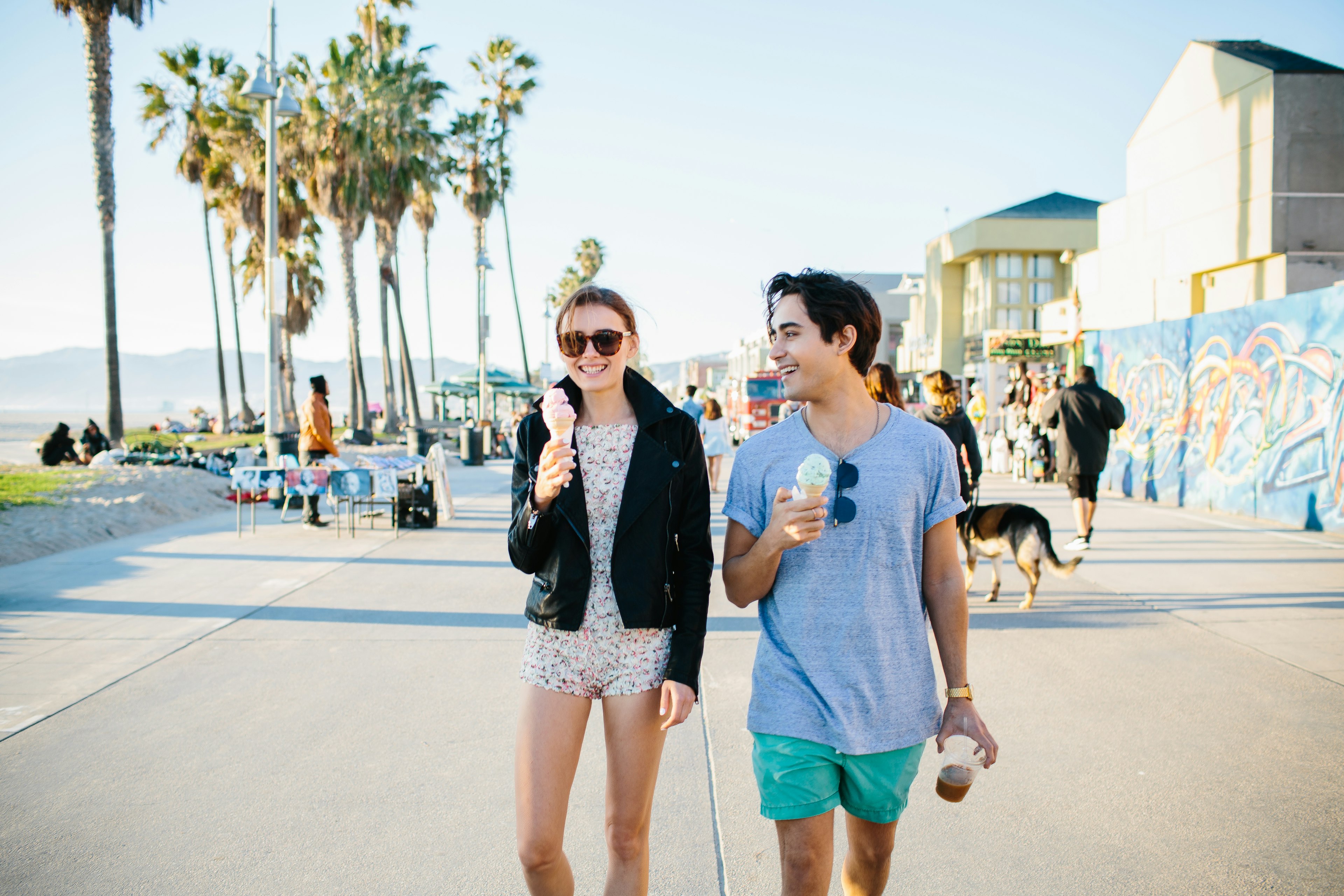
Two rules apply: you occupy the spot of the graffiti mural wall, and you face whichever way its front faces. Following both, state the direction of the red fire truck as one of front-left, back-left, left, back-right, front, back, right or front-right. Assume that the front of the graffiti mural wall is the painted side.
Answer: right

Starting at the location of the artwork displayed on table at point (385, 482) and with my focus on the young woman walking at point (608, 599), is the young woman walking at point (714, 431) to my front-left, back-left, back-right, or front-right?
back-left

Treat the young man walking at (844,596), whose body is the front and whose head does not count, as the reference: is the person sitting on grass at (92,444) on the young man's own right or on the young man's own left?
on the young man's own right

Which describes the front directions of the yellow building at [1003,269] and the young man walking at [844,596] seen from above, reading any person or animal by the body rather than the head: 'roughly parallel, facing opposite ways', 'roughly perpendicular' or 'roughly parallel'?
roughly perpendicular

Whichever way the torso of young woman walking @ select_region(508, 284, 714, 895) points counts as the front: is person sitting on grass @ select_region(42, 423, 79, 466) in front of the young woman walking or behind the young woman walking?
behind

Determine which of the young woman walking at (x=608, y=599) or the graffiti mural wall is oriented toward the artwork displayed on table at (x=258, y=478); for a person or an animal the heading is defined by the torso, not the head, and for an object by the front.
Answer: the graffiti mural wall

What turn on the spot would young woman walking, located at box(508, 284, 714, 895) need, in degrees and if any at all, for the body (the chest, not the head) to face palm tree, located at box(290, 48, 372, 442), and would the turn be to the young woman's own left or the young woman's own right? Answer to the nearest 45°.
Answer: approximately 180°

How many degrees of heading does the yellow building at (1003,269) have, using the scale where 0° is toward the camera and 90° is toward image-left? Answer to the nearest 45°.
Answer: approximately 90°

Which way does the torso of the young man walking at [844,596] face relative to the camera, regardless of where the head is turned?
toward the camera

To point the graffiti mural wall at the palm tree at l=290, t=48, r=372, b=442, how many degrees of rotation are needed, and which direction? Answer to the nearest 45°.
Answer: approximately 45° to its right

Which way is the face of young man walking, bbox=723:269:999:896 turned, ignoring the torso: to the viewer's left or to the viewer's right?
to the viewer's left

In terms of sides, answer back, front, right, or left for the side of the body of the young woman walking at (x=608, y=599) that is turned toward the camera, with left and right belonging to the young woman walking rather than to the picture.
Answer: front

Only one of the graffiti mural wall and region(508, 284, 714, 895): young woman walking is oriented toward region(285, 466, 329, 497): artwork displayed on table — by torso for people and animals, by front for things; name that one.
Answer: the graffiti mural wall
